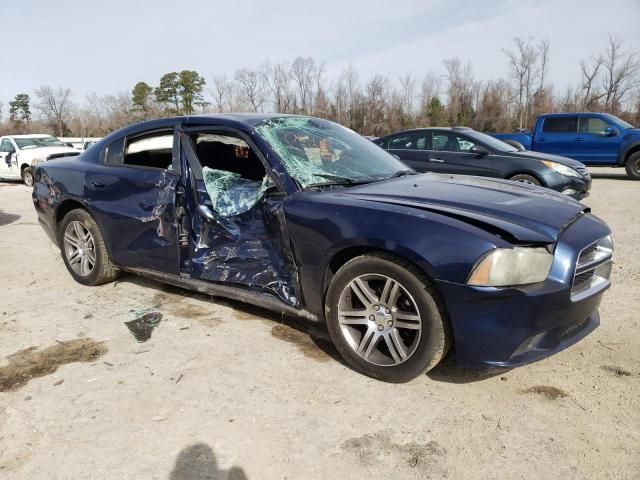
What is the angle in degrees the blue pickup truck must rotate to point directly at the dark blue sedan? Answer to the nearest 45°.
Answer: approximately 90° to its right

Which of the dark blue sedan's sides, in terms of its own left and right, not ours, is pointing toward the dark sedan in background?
left

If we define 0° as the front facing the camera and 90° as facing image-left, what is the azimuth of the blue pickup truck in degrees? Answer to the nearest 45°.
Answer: approximately 270°

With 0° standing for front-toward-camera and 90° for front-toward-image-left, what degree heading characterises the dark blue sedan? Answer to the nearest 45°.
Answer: approximately 315°

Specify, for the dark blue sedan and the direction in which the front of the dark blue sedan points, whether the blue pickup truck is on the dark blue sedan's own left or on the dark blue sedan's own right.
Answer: on the dark blue sedan's own left

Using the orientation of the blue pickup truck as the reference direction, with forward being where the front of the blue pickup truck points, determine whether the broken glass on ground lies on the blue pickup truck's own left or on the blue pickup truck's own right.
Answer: on the blue pickup truck's own right

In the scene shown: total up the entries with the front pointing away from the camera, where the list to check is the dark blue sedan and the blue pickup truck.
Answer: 0

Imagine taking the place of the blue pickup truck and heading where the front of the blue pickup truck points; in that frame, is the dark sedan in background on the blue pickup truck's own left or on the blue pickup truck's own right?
on the blue pickup truck's own right

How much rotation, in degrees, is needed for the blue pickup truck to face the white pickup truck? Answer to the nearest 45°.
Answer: approximately 180°

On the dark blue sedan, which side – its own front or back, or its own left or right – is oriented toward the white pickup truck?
back
